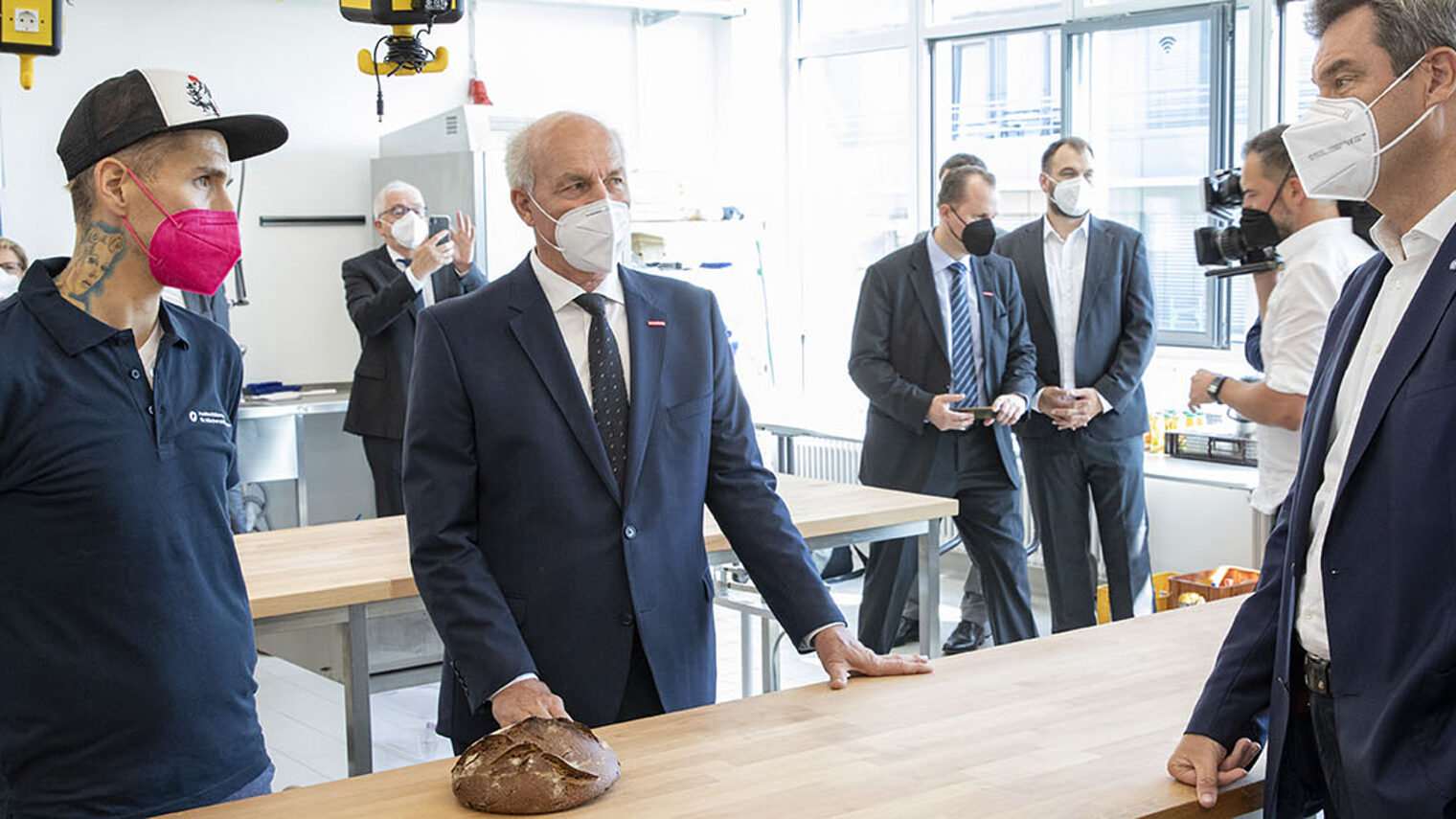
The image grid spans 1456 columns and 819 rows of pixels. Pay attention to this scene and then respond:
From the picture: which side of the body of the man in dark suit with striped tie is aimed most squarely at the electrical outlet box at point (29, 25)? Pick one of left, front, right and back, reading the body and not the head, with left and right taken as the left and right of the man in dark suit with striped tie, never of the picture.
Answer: right

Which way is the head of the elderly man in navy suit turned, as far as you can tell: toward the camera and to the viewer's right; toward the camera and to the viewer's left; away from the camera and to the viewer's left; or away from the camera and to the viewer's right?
toward the camera and to the viewer's right

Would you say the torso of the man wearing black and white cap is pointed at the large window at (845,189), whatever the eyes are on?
no

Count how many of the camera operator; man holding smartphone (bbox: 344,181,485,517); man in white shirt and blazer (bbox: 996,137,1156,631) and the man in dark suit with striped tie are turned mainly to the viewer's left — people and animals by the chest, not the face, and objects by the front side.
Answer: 1

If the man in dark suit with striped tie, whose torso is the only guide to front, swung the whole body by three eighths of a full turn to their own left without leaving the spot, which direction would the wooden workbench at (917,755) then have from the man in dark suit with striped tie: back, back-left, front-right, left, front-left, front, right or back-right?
back

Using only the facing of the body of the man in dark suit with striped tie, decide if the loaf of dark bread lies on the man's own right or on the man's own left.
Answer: on the man's own right

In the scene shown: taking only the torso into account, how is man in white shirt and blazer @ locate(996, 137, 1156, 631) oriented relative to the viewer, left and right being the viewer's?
facing the viewer

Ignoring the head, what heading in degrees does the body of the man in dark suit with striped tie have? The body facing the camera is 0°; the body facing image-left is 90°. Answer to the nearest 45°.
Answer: approximately 315°

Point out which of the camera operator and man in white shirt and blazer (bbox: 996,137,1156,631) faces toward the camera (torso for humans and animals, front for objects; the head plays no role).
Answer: the man in white shirt and blazer

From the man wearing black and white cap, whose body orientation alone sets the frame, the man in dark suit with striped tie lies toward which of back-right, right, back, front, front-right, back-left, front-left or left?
left

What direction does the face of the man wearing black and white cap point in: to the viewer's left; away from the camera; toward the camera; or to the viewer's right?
to the viewer's right

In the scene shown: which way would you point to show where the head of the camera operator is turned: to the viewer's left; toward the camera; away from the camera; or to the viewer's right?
to the viewer's left

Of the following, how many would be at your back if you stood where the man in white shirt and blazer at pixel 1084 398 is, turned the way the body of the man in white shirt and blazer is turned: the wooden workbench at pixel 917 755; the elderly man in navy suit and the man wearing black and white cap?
0

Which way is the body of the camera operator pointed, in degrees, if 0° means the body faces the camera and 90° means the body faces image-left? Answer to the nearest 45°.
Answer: approximately 90°

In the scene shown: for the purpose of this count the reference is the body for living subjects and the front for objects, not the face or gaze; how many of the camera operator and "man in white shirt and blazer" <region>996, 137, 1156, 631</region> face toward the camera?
1

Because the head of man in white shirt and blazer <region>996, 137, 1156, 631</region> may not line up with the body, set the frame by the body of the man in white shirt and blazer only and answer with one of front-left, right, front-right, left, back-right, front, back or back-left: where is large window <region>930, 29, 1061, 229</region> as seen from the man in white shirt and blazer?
back

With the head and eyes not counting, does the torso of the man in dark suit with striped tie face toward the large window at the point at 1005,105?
no
